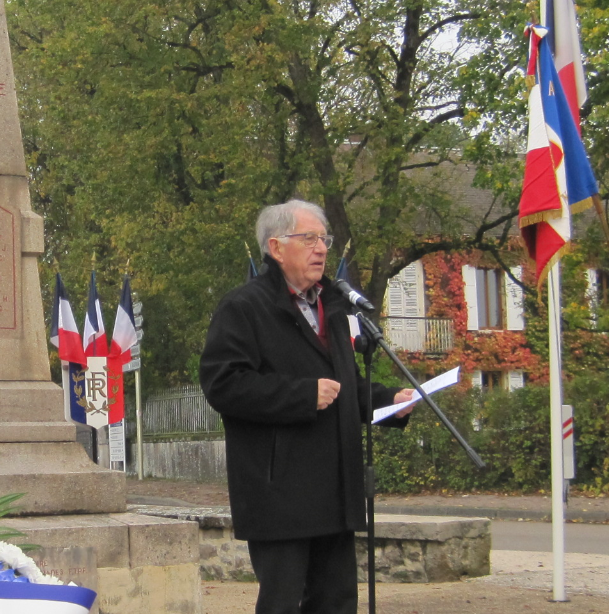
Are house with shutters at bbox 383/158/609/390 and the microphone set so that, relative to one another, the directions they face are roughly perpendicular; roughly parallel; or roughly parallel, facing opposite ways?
roughly perpendicular

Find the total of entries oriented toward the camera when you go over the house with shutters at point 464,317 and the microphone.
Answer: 1

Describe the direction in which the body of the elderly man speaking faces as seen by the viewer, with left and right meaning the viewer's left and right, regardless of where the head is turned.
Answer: facing the viewer and to the right of the viewer

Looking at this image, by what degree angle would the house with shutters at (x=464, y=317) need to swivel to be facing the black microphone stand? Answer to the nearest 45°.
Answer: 0° — it already faces it

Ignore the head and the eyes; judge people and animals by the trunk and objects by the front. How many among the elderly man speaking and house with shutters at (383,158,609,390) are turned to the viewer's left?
0

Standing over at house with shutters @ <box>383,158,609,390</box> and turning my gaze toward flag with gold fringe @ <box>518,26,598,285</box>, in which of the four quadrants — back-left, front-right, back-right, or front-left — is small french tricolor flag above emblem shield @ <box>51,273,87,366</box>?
front-right

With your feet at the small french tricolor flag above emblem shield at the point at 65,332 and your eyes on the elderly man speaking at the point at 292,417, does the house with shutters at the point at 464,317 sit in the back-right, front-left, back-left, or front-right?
back-left

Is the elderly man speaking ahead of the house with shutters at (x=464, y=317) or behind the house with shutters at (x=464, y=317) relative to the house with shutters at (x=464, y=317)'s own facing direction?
ahead

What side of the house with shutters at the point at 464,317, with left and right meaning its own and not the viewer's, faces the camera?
front

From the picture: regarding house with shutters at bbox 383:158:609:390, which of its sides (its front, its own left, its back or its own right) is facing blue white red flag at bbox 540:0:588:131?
front

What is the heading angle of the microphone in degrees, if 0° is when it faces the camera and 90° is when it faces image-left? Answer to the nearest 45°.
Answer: approximately 90°

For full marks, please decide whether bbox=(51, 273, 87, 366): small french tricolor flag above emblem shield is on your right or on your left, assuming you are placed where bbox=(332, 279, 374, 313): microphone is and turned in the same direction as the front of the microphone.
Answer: on your right

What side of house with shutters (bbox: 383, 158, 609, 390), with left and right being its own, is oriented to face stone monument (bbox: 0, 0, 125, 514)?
front
